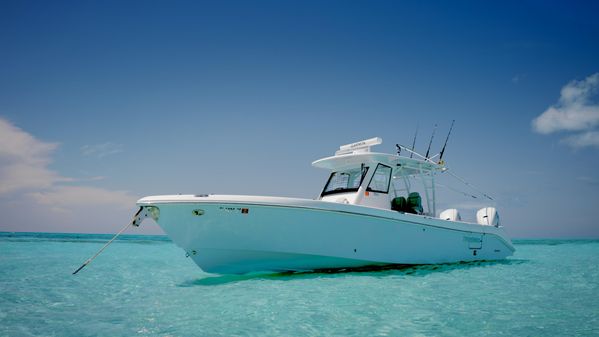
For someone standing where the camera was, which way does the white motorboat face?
facing the viewer and to the left of the viewer
